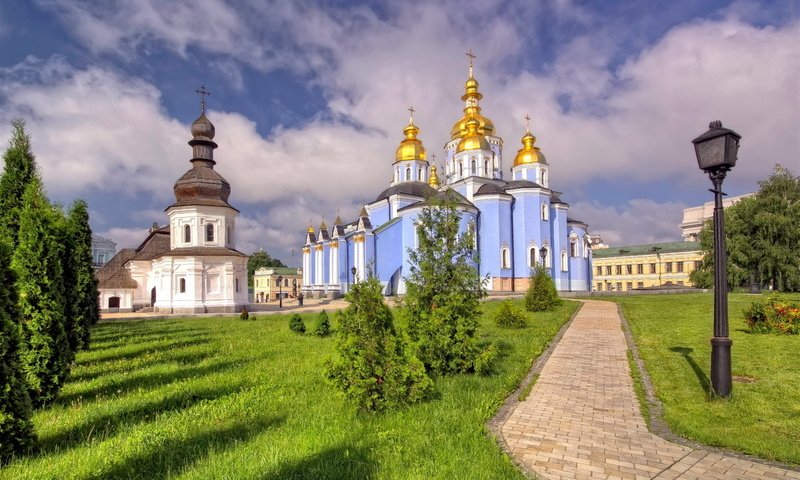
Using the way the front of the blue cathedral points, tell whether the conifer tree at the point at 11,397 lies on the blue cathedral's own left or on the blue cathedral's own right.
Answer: on the blue cathedral's own left

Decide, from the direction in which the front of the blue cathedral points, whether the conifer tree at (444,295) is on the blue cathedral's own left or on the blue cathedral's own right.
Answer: on the blue cathedral's own left

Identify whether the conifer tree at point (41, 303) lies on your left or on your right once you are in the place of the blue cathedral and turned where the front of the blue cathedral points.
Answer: on your left
